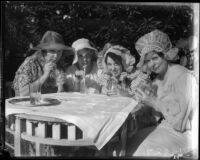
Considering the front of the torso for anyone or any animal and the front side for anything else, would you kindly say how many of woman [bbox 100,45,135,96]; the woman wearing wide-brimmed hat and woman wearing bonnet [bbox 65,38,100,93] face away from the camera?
0

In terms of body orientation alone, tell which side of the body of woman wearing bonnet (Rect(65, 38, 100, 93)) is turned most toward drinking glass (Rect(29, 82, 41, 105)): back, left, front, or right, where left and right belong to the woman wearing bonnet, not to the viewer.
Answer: right

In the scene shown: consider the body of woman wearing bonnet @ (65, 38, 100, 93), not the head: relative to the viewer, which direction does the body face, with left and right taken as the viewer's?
facing the viewer

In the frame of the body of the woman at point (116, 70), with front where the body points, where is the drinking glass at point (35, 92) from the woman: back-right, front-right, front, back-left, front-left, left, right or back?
front-right

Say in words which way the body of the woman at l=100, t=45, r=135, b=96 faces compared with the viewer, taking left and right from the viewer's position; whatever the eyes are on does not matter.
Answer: facing the viewer and to the left of the viewer

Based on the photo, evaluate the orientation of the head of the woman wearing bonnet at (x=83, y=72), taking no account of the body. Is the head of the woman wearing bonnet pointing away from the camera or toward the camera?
toward the camera

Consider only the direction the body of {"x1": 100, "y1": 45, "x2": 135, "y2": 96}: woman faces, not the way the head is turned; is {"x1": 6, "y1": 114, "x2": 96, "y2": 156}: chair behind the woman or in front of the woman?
in front

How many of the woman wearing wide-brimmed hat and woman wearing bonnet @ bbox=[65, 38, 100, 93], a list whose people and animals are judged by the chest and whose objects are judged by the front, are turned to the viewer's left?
0

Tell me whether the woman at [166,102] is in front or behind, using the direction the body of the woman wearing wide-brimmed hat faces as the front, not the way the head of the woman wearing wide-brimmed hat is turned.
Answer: in front
